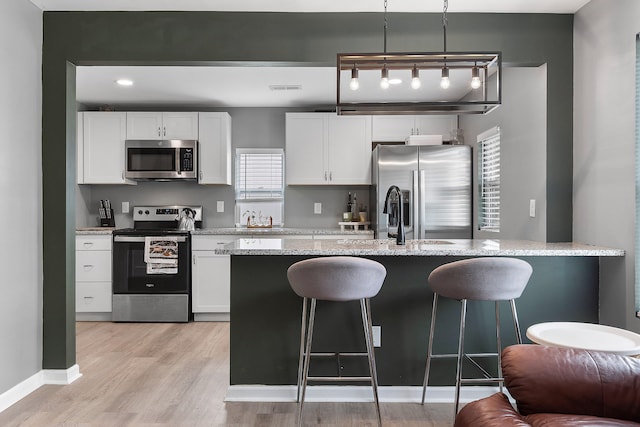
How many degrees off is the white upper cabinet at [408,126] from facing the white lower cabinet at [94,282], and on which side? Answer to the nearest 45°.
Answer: approximately 90° to its right

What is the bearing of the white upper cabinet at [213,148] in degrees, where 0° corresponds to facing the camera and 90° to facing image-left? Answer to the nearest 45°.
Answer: approximately 0°

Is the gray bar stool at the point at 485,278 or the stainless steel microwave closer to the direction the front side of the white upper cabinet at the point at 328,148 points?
the gray bar stool

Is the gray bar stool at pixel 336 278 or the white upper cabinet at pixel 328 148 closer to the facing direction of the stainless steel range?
the gray bar stool

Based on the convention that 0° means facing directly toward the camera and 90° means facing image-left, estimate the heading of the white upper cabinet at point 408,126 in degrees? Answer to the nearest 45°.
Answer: approximately 0°
